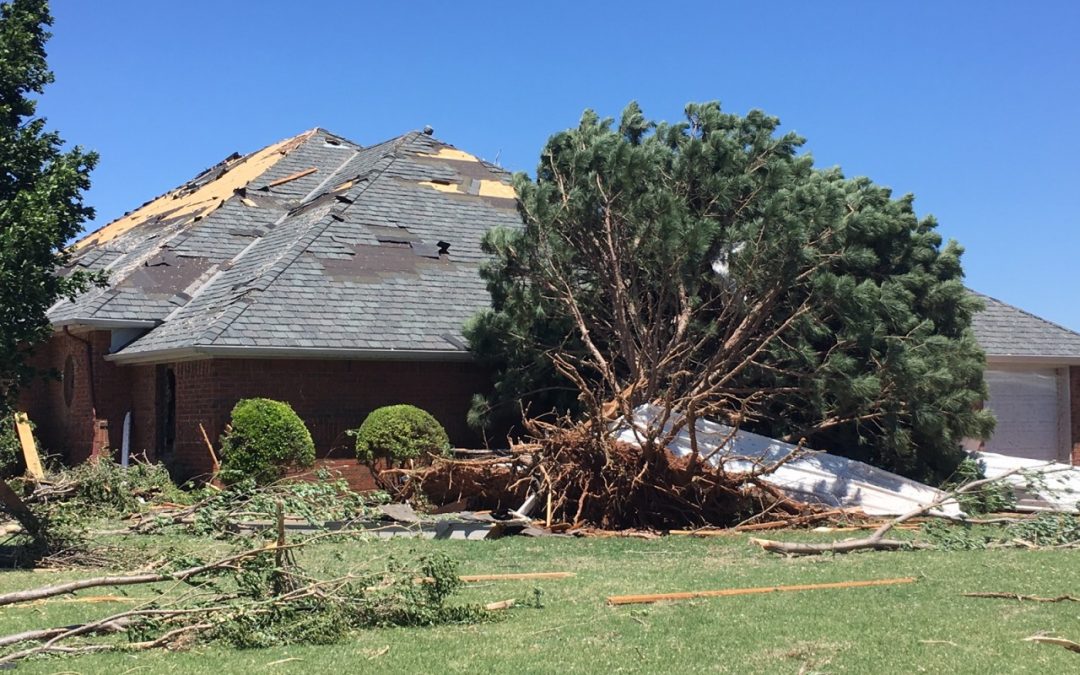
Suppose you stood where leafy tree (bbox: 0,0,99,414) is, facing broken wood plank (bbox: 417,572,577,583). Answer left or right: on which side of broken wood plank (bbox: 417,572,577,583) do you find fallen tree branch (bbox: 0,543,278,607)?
right

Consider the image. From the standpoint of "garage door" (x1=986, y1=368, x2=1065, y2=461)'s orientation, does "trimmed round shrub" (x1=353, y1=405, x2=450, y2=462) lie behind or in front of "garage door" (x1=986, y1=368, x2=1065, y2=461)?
in front

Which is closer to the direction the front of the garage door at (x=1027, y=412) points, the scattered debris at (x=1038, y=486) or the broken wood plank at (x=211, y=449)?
the scattered debris

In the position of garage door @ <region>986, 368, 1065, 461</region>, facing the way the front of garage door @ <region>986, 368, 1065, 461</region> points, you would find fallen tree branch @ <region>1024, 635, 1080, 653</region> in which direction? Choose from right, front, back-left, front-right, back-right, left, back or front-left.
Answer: front

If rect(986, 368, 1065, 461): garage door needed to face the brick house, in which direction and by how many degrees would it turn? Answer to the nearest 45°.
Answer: approximately 45° to its right

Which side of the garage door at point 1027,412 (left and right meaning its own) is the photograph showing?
front

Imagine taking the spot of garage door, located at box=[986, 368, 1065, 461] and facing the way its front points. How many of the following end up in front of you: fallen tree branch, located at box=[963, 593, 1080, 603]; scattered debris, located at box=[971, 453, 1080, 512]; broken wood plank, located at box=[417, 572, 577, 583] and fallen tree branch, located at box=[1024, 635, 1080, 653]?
4

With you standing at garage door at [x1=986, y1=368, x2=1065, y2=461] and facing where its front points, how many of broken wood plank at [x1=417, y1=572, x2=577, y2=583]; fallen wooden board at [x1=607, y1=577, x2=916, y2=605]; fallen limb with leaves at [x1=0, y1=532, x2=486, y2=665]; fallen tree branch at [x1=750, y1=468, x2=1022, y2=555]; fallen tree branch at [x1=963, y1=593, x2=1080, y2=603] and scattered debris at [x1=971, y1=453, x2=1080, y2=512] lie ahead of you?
6

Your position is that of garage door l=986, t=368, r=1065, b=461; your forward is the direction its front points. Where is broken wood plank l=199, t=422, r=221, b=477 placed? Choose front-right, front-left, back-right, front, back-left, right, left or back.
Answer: front-right

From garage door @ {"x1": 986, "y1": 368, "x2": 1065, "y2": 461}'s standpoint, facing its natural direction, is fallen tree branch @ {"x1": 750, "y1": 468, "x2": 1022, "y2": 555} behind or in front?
in front
